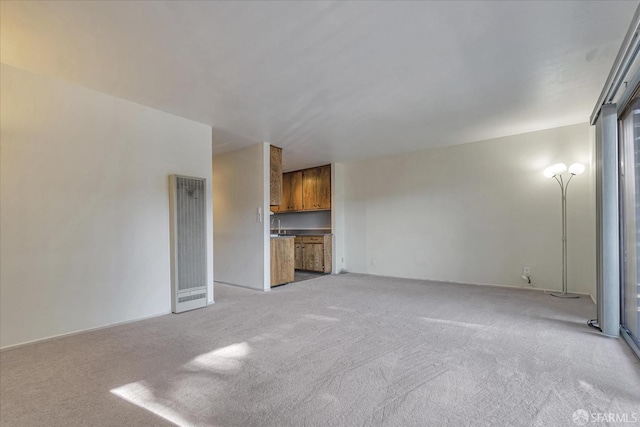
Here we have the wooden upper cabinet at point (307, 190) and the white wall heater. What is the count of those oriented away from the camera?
0

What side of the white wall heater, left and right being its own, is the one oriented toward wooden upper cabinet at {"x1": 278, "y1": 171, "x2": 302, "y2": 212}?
left

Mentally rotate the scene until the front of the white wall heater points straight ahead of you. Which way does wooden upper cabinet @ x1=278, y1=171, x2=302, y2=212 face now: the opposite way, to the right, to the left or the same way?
to the right

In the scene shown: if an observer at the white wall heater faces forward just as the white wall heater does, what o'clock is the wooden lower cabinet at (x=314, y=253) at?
The wooden lower cabinet is roughly at 9 o'clock from the white wall heater.

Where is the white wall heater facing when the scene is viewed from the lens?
facing the viewer and to the right of the viewer

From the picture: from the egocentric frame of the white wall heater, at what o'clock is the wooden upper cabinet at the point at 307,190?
The wooden upper cabinet is roughly at 9 o'clock from the white wall heater.

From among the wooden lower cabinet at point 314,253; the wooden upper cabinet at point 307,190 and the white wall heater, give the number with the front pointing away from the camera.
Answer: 0

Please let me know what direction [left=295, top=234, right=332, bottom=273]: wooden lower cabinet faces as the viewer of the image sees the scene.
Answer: facing the viewer and to the left of the viewer

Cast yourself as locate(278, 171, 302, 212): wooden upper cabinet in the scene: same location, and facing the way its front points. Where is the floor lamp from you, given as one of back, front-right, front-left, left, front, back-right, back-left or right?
left
